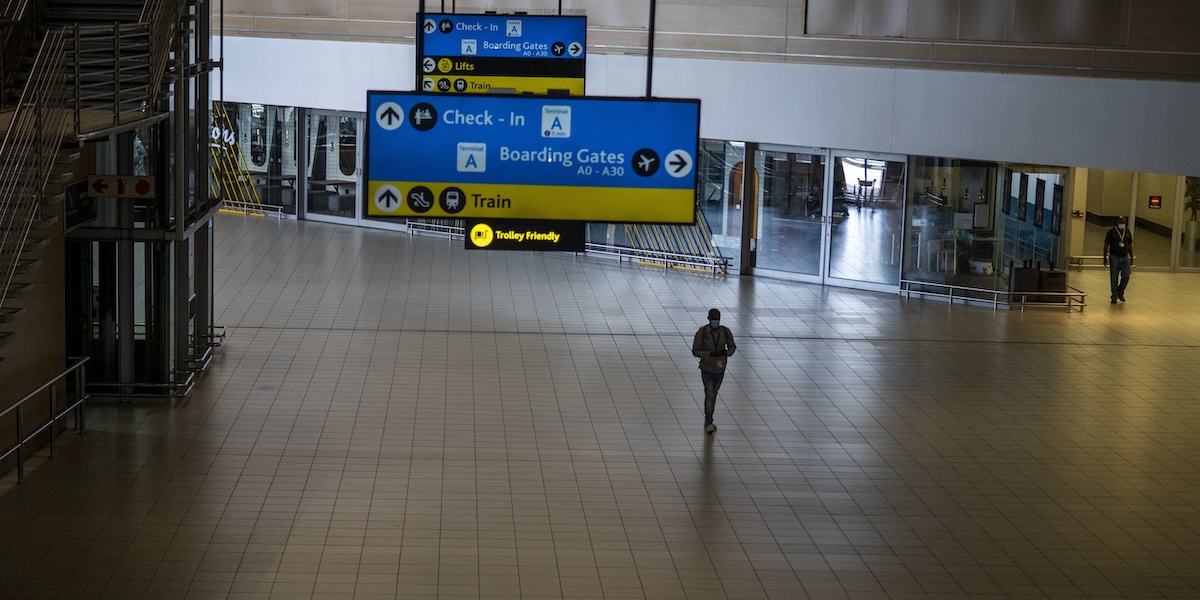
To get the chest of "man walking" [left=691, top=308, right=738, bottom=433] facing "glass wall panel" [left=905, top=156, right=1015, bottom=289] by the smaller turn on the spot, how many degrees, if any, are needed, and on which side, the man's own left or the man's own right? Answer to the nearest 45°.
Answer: approximately 135° to the man's own left

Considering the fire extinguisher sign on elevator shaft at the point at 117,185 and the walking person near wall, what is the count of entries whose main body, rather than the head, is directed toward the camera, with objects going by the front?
2

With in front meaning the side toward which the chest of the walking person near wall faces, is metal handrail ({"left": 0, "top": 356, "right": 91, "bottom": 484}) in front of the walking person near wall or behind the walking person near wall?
in front

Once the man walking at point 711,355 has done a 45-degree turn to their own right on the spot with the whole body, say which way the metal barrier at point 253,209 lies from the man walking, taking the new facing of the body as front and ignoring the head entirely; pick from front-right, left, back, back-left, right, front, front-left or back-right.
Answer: right

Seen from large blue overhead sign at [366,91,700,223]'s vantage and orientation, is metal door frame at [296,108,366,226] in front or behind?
behind

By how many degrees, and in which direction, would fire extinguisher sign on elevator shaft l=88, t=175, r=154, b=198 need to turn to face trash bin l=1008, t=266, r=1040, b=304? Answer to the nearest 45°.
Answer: approximately 90° to its left

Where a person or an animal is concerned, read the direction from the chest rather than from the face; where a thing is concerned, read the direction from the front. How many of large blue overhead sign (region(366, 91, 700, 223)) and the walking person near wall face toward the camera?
2

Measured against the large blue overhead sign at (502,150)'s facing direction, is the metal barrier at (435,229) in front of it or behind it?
behind
